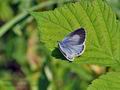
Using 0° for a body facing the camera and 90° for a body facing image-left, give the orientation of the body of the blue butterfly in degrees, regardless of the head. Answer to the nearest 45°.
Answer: approximately 135°
